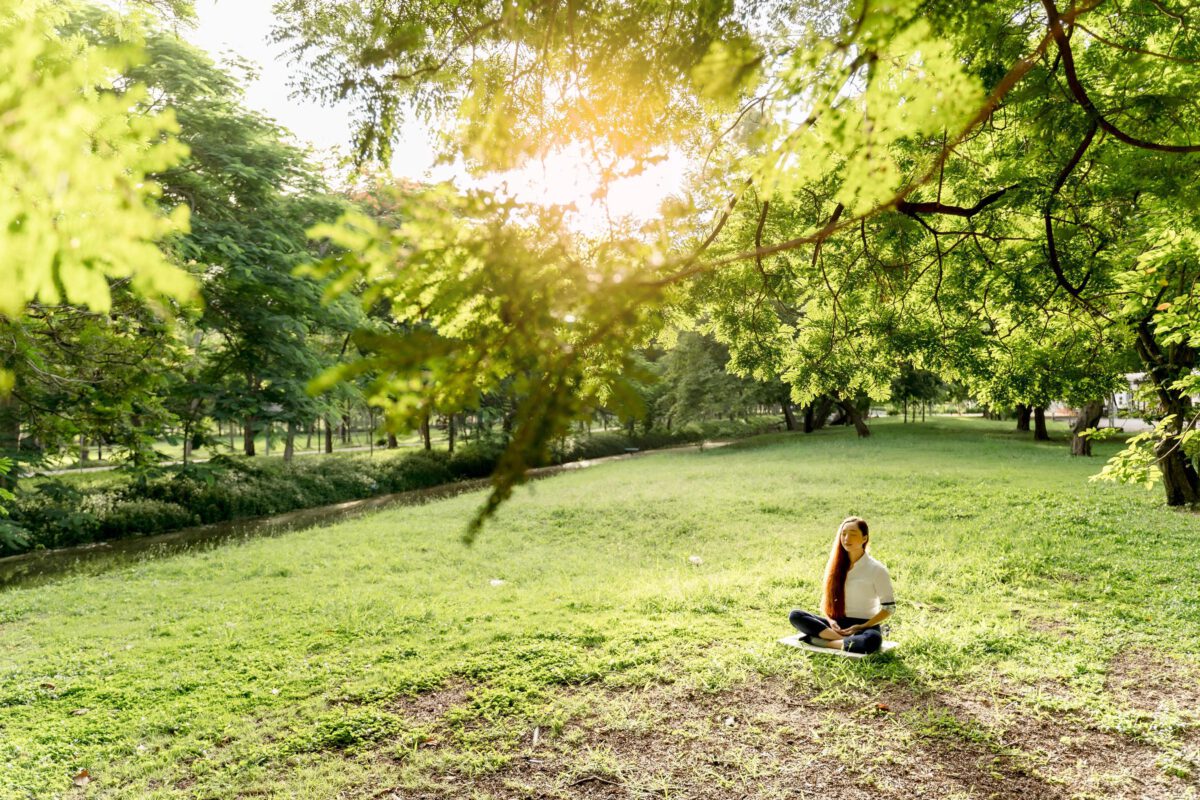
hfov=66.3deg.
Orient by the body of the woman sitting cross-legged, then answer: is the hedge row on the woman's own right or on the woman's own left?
on the woman's own right

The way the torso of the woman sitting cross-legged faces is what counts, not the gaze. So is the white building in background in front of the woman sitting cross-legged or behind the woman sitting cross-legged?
behind

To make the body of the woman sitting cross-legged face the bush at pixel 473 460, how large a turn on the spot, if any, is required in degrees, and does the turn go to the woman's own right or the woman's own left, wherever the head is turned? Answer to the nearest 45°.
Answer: approximately 90° to the woman's own right

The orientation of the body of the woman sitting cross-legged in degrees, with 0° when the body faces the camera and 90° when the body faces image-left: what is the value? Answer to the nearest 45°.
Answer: approximately 45°
